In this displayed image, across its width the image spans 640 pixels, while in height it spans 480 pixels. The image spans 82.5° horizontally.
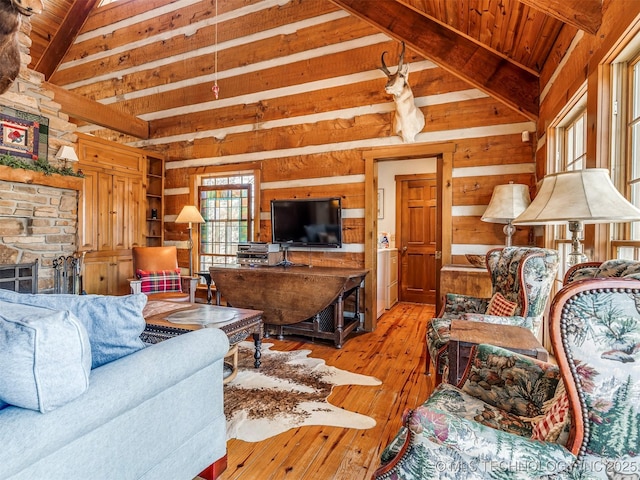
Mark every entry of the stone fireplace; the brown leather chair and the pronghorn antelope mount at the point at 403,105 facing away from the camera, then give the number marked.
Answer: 0

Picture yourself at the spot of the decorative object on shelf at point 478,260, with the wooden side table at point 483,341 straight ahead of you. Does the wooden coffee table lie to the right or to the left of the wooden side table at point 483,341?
right

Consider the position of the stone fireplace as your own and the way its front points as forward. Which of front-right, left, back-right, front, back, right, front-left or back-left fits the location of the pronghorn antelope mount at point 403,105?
front

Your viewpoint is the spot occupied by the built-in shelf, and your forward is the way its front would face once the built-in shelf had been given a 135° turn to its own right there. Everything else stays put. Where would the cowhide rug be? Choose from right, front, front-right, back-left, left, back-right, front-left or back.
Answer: left

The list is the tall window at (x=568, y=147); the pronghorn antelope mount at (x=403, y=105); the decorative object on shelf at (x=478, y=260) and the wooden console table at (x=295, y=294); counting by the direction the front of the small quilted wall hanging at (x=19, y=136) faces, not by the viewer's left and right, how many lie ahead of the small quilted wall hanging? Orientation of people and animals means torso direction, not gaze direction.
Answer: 4

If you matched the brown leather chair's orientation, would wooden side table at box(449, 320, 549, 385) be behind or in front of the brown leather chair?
in front

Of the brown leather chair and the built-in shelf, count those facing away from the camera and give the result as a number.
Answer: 0

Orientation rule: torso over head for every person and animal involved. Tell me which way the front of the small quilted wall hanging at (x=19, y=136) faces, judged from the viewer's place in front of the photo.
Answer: facing the viewer and to the right of the viewer

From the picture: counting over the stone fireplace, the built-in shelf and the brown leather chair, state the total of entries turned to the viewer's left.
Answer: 0

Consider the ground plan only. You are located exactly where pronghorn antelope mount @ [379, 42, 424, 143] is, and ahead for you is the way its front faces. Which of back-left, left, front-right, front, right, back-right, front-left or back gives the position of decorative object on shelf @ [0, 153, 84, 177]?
front-right

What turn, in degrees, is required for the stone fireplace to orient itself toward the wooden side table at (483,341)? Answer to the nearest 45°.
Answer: approximately 45° to its right

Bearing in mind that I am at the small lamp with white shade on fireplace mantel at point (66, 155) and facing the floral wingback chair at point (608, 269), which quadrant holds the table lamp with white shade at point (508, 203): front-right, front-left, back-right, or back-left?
front-left

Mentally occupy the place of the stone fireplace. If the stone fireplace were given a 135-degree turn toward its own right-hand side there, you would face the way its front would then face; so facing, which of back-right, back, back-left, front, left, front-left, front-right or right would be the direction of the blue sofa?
left

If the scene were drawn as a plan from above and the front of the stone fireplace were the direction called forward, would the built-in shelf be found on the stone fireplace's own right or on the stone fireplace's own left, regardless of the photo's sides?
on the stone fireplace's own left

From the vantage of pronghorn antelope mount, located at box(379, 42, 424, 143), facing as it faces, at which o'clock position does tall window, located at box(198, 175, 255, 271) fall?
The tall window is roughly at 2 o'clock from the pronghorn antelope mount.

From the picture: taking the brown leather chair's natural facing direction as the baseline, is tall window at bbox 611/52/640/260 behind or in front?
in front

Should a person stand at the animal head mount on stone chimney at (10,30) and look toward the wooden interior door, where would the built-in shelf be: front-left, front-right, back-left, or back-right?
front-left
